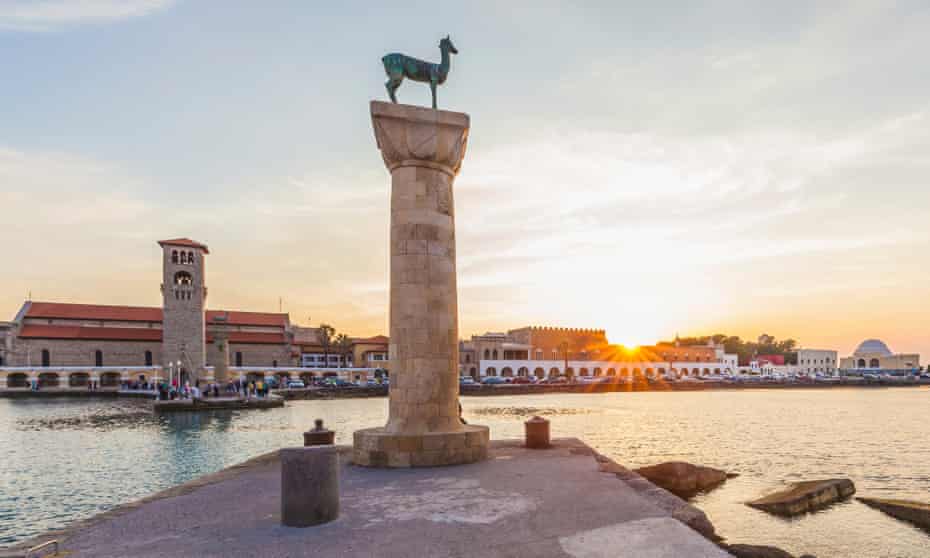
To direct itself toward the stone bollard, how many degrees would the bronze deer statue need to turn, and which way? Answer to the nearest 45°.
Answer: approximately 90° to its right

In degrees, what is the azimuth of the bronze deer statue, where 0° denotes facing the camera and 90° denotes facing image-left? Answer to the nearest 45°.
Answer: approximately 270°

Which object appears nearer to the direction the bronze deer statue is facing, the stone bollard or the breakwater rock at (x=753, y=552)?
the breakwater rock

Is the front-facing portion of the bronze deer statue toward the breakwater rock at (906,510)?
yes

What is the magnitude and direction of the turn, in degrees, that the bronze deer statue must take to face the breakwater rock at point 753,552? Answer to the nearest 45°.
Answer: approximately 45° to its right

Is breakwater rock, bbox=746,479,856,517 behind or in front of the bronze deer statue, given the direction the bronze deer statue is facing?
in front
